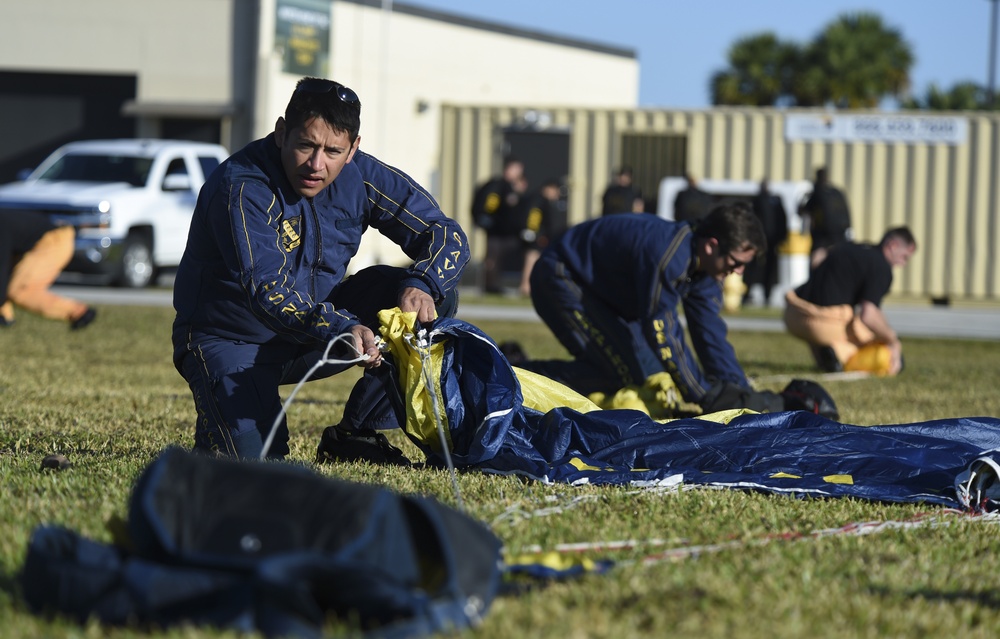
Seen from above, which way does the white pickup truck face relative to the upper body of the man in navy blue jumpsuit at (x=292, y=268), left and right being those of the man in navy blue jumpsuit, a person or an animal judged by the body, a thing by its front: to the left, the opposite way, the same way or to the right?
to the right

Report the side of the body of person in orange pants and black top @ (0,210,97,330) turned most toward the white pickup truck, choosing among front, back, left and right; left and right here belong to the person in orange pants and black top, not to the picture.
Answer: right

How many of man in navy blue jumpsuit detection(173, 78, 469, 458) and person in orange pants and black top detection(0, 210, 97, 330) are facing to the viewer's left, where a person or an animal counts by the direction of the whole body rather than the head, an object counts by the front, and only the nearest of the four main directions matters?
1

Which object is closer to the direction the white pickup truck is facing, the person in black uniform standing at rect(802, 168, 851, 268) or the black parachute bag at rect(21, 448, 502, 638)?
the black parachute bag

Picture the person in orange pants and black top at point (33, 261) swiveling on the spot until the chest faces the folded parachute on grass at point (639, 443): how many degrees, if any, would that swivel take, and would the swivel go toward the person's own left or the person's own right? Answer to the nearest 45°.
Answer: approximately 90° to the person's own left

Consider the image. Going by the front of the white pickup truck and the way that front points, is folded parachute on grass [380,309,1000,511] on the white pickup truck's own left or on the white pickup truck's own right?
on the white pickup truck's own left

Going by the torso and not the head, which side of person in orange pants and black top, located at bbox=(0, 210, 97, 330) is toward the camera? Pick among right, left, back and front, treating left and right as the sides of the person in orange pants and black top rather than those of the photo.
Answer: left

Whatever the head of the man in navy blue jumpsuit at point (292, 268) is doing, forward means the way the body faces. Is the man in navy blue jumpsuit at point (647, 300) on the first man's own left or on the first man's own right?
on the first man's own left

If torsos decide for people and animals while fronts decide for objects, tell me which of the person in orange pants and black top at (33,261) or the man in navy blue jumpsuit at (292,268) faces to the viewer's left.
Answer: the person in orange pants and black top
